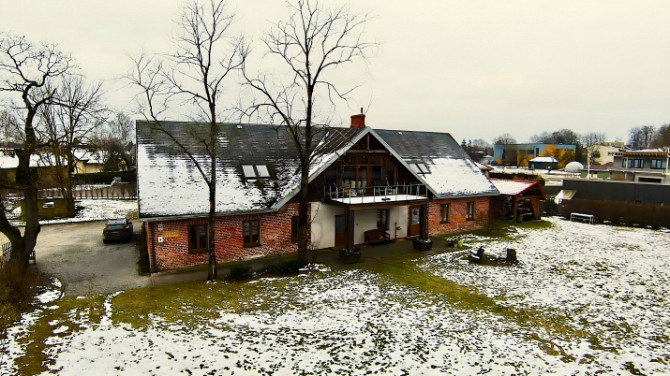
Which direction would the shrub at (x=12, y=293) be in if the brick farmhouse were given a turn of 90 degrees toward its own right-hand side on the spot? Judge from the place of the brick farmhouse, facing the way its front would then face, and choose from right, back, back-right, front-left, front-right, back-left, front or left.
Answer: front

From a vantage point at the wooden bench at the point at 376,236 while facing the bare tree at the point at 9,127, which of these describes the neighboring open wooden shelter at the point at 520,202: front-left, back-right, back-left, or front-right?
back-right

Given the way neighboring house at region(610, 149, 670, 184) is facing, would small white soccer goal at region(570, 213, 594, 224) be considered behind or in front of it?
in front

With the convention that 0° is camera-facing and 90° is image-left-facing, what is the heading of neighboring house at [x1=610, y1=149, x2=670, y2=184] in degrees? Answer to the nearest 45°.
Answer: approximately 0°

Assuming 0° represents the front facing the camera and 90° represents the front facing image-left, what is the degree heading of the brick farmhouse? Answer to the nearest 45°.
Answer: approximately 315°

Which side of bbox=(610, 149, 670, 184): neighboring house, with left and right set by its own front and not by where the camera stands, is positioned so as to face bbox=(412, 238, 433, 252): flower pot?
front

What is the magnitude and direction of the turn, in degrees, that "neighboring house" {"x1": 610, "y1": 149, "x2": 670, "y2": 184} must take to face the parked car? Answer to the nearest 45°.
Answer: approximately 45° to its right

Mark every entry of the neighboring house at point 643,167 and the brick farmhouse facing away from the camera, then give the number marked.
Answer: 0

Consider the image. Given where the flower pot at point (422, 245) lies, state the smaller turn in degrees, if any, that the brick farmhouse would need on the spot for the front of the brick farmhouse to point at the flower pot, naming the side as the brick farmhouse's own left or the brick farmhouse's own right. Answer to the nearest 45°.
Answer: approximately 45° to the brick farmhouse's own left

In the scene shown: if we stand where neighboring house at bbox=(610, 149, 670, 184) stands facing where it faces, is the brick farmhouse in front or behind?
in front

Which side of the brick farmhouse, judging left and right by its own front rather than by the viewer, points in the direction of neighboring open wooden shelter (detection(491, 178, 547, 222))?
left

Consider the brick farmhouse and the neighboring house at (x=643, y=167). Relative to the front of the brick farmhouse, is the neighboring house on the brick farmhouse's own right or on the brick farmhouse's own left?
on the brick farmhouse's own left
